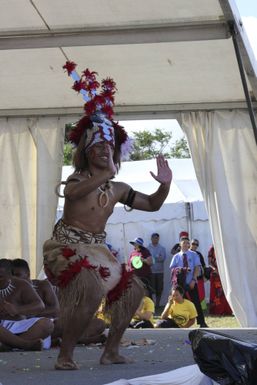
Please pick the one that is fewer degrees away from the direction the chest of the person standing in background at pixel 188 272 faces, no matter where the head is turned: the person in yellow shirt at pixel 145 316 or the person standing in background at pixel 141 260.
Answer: the person in yellow shirt

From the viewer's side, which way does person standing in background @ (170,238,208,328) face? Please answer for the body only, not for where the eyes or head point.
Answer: toward the camera

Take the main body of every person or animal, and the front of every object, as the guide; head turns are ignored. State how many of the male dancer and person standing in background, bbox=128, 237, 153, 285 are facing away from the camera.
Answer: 0

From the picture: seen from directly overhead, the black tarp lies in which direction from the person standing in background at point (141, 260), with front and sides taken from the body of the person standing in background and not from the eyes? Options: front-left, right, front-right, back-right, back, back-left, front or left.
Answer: front-left

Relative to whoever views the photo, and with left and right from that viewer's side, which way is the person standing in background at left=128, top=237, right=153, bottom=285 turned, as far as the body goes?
facing the viewer and to the left of the viewer

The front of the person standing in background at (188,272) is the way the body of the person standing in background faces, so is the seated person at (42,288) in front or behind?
in front

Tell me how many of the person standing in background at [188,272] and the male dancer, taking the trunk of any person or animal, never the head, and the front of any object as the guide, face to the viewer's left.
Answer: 0

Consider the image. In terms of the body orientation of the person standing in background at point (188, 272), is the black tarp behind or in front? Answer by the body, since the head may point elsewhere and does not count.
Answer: in front

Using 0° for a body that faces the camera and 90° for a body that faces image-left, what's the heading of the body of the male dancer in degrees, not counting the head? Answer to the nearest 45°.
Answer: approximately 315°

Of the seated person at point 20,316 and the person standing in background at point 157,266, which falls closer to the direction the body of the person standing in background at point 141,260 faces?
the seated person

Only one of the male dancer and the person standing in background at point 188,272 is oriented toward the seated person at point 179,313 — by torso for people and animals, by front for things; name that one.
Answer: the person standing in background

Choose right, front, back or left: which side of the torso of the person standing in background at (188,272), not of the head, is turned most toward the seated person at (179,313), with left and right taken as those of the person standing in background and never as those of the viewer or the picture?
front

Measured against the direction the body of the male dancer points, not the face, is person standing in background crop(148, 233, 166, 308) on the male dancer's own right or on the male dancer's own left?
on the male dancer's own left
